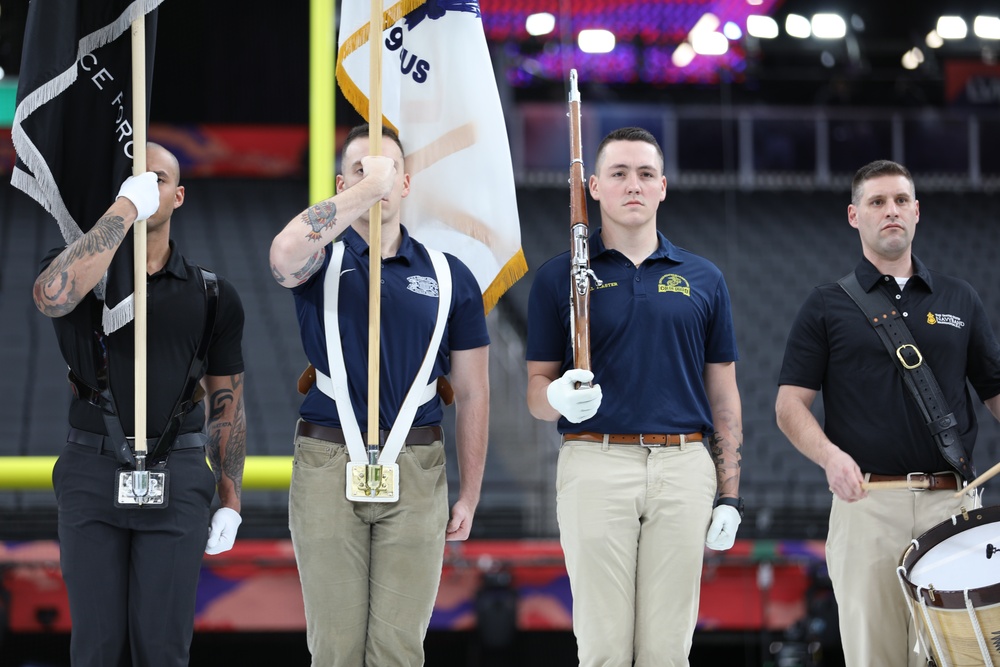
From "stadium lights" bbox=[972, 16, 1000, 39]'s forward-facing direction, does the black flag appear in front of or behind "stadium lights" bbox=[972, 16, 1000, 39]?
in front

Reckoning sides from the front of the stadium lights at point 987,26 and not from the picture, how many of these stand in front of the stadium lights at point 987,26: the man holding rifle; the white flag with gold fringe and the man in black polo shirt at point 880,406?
3

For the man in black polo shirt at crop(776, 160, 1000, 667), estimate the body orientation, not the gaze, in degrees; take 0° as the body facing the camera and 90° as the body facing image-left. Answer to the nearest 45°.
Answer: approximately 0°

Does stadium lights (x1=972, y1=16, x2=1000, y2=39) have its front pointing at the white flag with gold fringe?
yes

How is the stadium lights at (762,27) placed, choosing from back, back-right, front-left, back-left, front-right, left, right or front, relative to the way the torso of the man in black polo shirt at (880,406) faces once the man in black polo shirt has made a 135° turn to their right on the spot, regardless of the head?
front-right

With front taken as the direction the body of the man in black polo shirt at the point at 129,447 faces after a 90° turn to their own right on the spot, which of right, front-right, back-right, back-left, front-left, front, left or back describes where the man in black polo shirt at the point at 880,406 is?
back

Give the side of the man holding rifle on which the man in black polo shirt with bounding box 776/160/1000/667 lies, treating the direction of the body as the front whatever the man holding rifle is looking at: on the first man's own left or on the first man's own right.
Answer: on the first man's own left
